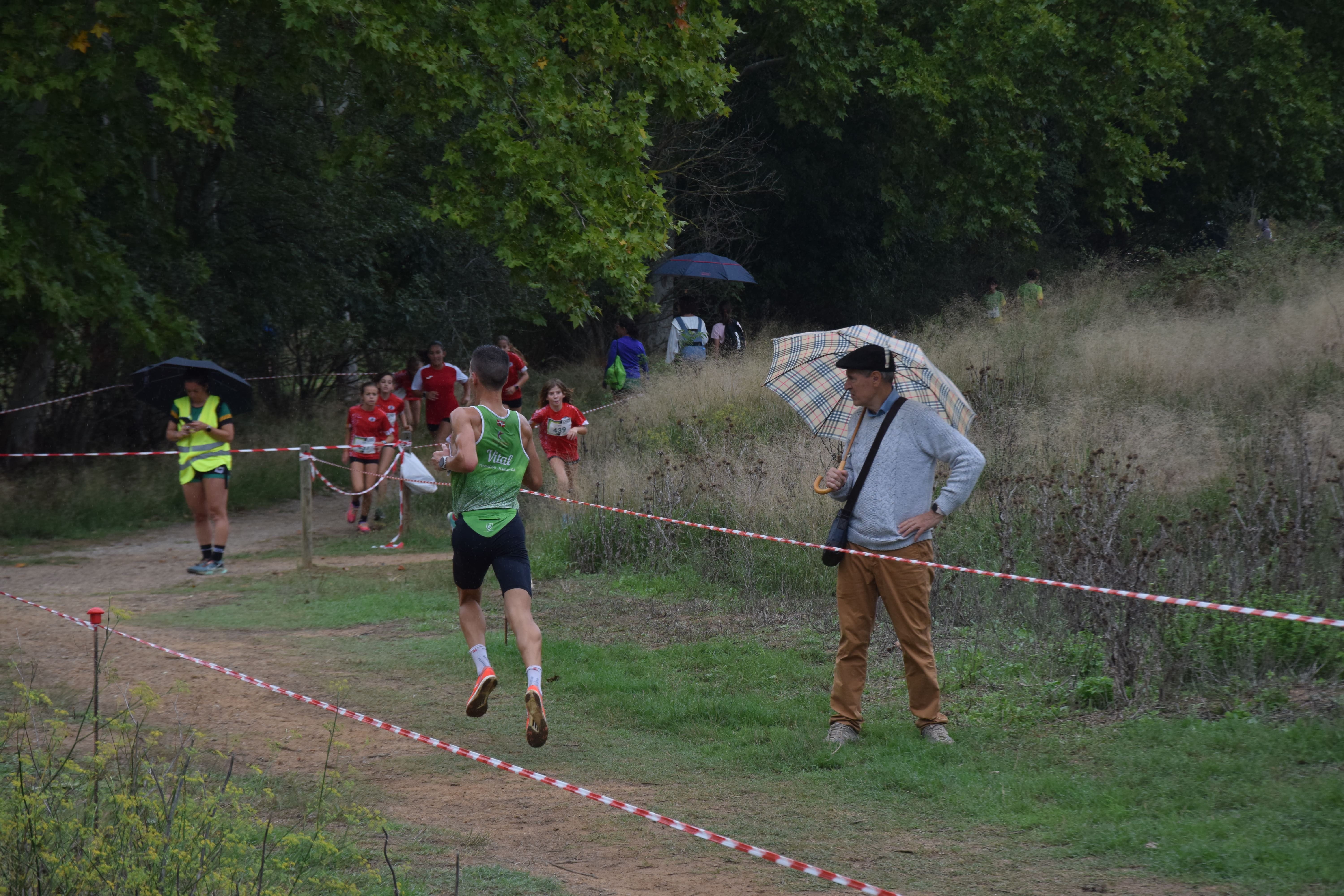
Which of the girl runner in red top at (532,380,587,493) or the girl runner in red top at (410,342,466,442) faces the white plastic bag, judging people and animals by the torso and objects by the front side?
the girl runner in red top at (410,342,466,442)

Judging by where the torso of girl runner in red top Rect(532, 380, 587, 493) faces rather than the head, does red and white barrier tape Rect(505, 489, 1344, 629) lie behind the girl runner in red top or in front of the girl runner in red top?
in front

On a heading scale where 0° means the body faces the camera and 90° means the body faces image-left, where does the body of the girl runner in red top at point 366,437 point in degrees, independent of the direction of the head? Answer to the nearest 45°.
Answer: approximately 0°

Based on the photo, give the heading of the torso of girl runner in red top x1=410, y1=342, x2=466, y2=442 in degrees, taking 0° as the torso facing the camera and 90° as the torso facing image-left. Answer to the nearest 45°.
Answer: approximately 0°

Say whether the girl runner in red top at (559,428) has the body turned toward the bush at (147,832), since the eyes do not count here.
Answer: yes

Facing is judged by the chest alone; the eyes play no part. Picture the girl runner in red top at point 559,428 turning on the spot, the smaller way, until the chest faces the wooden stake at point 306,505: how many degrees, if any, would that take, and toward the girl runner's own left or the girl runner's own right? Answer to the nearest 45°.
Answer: approximately 45° to the girl runner's own right

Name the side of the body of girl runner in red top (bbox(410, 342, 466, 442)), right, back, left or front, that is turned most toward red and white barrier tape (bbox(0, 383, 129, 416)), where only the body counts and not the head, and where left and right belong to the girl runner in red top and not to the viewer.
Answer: right
